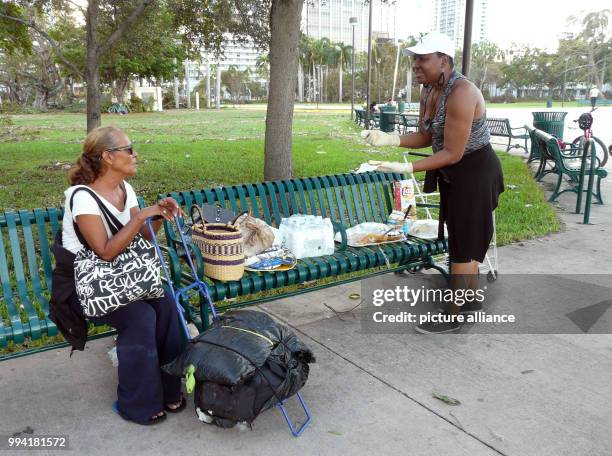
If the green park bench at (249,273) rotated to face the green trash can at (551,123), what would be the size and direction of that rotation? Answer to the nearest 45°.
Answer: approximately 90° to its left

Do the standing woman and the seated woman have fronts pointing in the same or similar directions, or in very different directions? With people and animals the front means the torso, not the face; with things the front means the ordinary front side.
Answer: very different directions

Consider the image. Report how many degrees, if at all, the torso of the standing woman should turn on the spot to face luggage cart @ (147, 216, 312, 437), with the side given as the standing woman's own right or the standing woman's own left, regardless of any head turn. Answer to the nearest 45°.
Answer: approximately 45° to the standing woman's own left

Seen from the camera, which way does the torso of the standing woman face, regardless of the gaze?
to the viewer's left

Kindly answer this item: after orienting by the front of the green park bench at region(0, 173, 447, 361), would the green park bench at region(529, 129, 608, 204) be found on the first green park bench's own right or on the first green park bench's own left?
on the first green park bench's own left

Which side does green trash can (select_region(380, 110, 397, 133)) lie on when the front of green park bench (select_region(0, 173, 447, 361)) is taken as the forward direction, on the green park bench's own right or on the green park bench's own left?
on the green park bench's own left

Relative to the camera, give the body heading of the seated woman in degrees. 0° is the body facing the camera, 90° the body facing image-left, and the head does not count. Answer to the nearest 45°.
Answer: approximately 315°

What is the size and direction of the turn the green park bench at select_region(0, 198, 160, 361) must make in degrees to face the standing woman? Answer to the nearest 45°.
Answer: approximately 45° to its left

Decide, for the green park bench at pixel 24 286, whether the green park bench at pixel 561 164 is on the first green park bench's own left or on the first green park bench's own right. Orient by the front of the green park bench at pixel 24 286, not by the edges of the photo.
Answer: on the first green park bench's own left

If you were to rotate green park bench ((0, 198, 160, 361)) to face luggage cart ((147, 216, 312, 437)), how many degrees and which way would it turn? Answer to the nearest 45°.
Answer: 0° — it already faces it

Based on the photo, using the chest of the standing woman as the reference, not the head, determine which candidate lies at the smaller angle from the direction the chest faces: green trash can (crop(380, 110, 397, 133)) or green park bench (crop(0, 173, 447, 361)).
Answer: the green park bench
